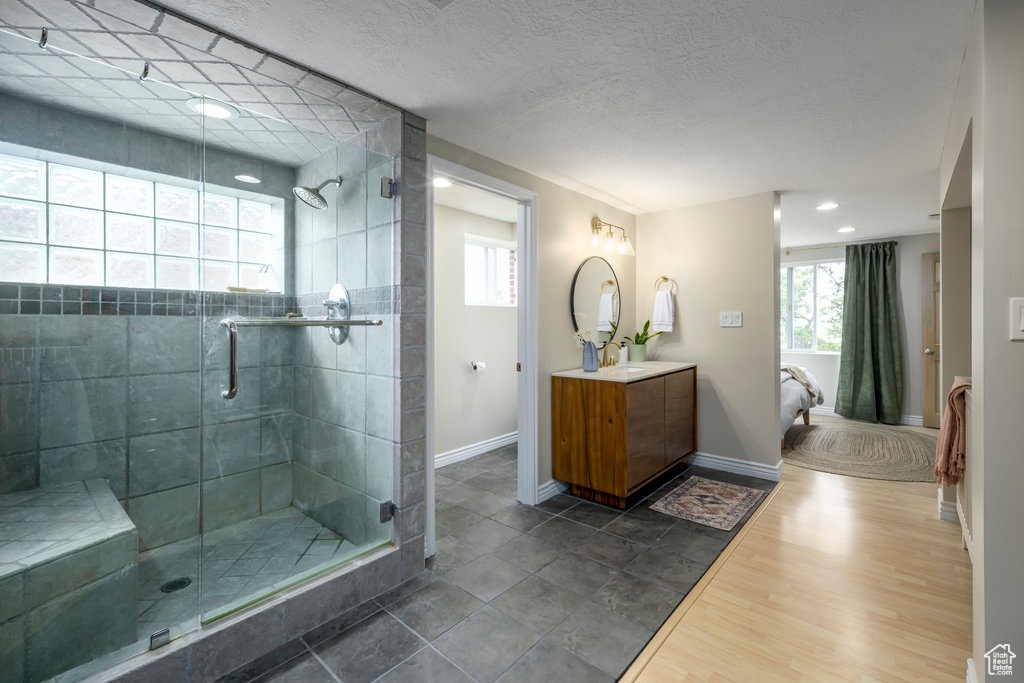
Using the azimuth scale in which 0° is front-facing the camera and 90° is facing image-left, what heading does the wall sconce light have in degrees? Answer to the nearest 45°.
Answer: approximately 315°

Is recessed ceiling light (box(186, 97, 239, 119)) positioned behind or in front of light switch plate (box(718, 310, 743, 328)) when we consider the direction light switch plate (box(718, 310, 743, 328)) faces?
in front

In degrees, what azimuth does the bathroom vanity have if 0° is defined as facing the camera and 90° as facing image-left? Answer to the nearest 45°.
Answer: approximately 315°

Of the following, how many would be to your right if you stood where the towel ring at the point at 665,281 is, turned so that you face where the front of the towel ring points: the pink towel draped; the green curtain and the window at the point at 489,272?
1

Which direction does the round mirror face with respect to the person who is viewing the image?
facing the viewer and to the right of the viewer

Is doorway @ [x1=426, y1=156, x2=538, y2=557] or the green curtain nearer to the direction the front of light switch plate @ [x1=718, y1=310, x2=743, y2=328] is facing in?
the doorway

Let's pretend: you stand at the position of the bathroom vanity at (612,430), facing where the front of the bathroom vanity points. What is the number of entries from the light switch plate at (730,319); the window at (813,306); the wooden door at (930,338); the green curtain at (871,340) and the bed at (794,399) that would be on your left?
5

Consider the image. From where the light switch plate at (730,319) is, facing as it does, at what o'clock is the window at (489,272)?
The window is roughly at 3 o'clock from the light switch plate.

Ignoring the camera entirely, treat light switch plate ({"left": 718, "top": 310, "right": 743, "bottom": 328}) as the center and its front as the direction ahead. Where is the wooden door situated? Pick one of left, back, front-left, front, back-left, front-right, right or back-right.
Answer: back-left

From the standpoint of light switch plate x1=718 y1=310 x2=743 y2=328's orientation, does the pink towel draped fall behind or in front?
in front
